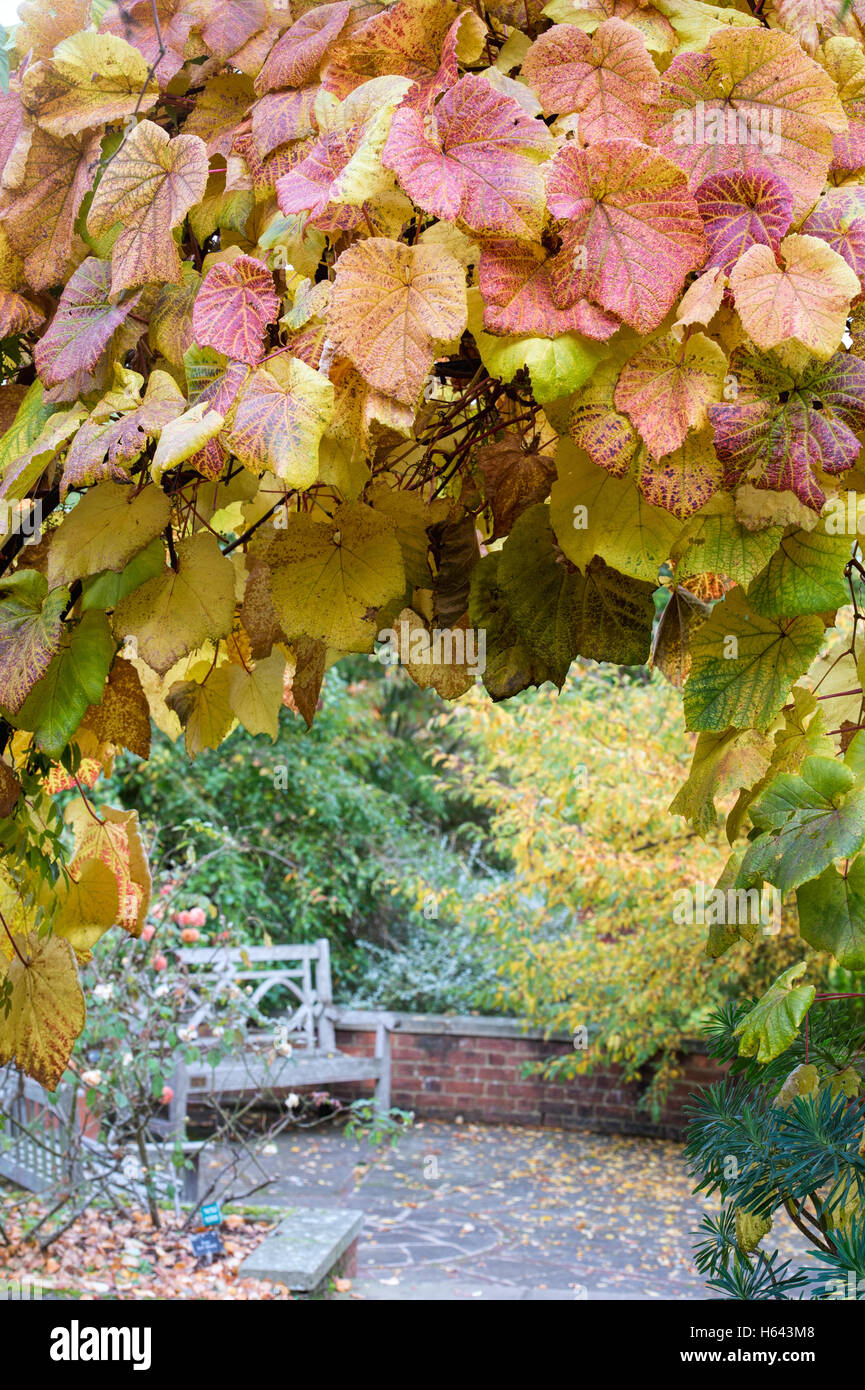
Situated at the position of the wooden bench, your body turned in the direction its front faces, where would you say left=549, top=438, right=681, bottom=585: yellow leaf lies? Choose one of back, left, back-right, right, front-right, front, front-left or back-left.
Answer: front-right

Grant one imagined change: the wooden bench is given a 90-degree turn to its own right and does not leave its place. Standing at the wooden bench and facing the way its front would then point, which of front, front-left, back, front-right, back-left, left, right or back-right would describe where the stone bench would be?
front-left

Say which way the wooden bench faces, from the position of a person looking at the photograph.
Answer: facing the viewer and to the right of the viewer

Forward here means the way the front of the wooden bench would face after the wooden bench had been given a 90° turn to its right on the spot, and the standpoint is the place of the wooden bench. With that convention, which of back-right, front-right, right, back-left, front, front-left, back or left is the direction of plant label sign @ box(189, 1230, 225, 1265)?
front-left

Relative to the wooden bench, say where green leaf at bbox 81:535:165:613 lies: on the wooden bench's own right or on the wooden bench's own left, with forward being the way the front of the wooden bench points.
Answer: on the wooden bench's own right

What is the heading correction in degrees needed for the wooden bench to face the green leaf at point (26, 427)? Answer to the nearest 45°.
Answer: approximately 45° to its right

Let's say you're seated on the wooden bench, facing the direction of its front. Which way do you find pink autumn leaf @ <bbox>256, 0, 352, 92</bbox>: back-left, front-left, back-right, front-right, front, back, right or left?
front-right
